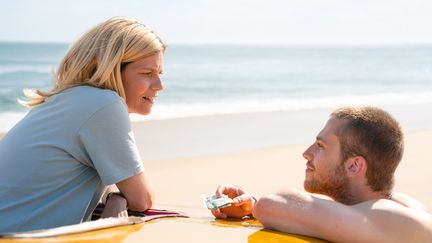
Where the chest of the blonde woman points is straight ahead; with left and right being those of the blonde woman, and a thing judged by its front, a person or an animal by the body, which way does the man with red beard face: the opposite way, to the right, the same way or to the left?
the opposite way

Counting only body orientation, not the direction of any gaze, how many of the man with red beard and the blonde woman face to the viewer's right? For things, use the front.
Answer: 1

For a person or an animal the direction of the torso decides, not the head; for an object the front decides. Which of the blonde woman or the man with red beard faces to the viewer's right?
the blonde woman

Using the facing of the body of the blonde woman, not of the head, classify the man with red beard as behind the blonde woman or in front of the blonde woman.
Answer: in front

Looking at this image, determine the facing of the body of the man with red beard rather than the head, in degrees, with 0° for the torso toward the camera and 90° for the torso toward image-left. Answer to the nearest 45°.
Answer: approximately 90°

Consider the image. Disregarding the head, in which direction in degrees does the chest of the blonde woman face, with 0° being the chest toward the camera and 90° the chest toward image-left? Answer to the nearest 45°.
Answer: approximately 270°

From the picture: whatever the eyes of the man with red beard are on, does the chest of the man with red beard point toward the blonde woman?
yes
